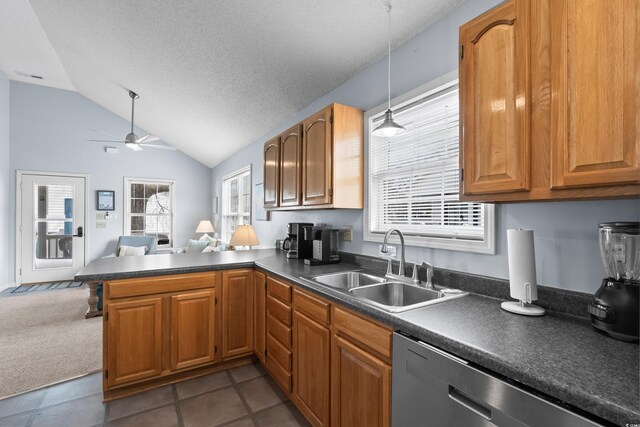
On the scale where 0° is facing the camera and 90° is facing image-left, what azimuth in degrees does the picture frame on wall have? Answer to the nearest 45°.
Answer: approximately 0°

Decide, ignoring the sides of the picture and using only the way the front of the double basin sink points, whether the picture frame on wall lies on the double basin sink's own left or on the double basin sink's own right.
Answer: on the double basin sink's own right

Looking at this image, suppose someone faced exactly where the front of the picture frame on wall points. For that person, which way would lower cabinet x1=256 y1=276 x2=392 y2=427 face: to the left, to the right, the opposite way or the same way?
to the right

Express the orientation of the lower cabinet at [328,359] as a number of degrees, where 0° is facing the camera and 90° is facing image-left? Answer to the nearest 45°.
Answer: approximately 45°
